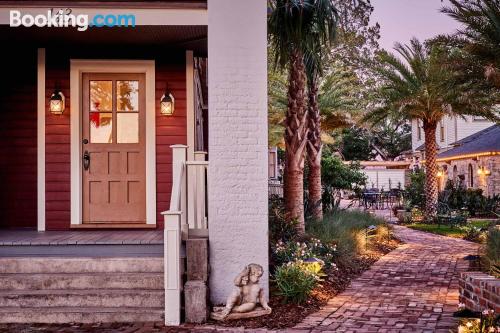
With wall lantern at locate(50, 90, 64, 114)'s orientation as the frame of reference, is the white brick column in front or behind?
in front

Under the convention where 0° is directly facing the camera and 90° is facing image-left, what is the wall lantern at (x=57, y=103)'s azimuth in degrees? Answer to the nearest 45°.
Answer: approximately 0°

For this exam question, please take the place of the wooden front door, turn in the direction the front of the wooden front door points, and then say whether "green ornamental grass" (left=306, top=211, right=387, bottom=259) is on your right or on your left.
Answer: on your left

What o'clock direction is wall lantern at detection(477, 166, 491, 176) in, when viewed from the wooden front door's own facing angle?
The wall lantern is roughly at 8 o'clock from the wooden front door.

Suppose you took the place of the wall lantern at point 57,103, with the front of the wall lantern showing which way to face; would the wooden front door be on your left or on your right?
on your left

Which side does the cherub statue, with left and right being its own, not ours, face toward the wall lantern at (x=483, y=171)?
back

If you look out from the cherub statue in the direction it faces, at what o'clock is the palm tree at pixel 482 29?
The palm tree is roughly at 6 o'clock from the cherub statue.

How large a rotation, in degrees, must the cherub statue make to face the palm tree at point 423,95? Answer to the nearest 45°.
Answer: approximately 180°

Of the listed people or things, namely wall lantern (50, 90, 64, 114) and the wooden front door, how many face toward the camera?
2

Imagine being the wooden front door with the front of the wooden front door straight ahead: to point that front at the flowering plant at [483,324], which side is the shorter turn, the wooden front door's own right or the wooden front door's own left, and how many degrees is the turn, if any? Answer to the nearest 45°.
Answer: approximately 45° to the wooden front door's own left

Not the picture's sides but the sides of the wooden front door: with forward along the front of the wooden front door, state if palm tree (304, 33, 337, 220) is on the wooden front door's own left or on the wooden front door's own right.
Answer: on the wooden front door's own left

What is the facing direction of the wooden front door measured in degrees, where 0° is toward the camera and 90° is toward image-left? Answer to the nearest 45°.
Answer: approximately 0°

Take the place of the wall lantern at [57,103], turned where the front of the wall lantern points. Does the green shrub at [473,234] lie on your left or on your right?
on your left

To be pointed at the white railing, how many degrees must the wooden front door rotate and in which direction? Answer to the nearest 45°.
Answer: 0° — it already faces it
